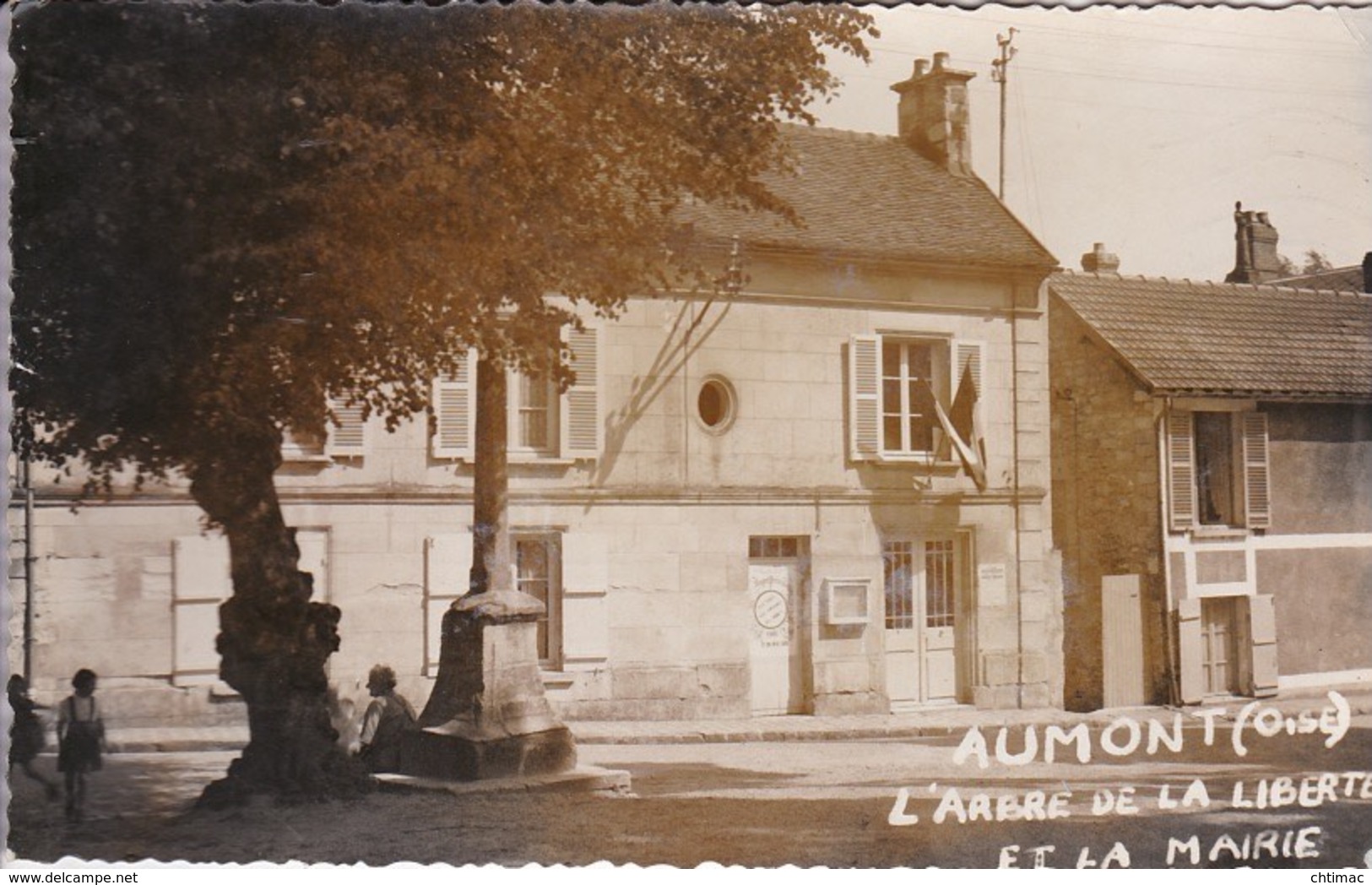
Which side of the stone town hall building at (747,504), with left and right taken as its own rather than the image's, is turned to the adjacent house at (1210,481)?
left

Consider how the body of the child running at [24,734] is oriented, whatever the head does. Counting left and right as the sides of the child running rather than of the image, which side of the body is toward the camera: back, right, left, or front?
left

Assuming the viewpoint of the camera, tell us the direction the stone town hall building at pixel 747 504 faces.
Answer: facing the viewer

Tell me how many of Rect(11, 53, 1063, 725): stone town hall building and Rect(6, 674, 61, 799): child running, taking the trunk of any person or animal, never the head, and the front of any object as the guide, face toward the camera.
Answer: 1
